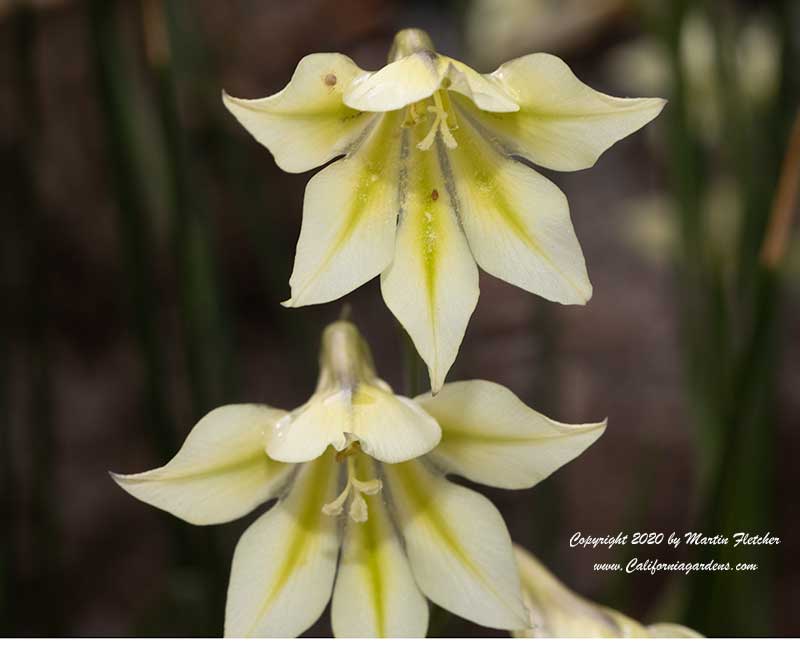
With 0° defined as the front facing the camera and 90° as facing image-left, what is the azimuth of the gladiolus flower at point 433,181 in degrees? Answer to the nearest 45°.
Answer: approximately 0°

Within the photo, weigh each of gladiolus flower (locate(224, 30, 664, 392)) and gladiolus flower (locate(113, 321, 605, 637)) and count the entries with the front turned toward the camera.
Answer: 2
